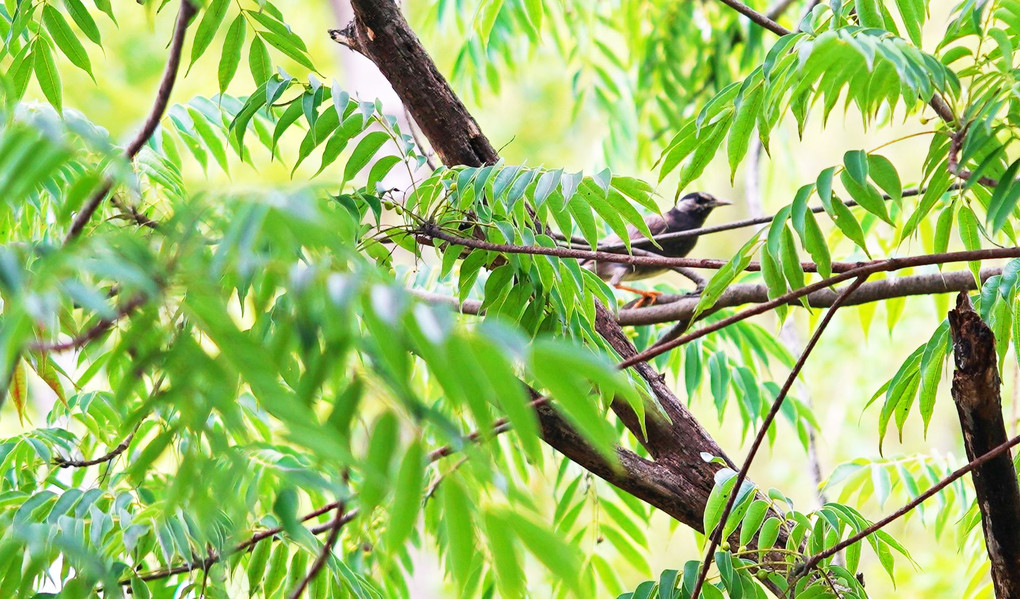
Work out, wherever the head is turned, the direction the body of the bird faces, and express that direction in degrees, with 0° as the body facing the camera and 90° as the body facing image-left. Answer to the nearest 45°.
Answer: approximately 270°

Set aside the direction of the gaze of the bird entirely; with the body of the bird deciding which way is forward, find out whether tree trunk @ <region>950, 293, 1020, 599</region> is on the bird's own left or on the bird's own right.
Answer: on the bird's own right

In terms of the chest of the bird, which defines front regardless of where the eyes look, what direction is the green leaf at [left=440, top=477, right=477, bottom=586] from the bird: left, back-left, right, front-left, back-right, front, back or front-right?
right

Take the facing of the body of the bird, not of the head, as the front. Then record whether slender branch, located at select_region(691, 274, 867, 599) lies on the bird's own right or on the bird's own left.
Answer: on the bird's own right

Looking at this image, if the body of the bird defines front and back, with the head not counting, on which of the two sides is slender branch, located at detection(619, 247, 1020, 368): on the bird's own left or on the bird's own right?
on the bird's own right
